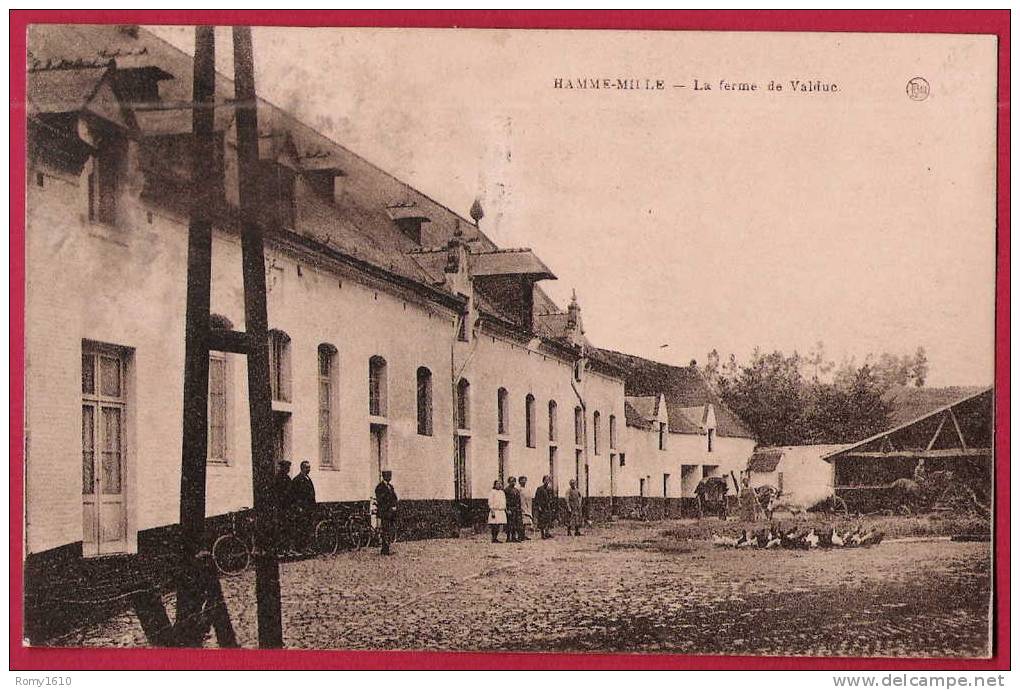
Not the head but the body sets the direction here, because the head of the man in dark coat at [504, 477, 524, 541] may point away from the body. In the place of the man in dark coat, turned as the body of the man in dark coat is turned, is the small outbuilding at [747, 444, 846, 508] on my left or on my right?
on my left

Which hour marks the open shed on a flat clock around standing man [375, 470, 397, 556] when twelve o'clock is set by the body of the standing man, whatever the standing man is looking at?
The open shed is roughly at 9 o'clock from the standing man.

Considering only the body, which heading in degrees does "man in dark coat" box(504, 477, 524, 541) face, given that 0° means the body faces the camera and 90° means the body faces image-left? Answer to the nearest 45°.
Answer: approximately 0°
